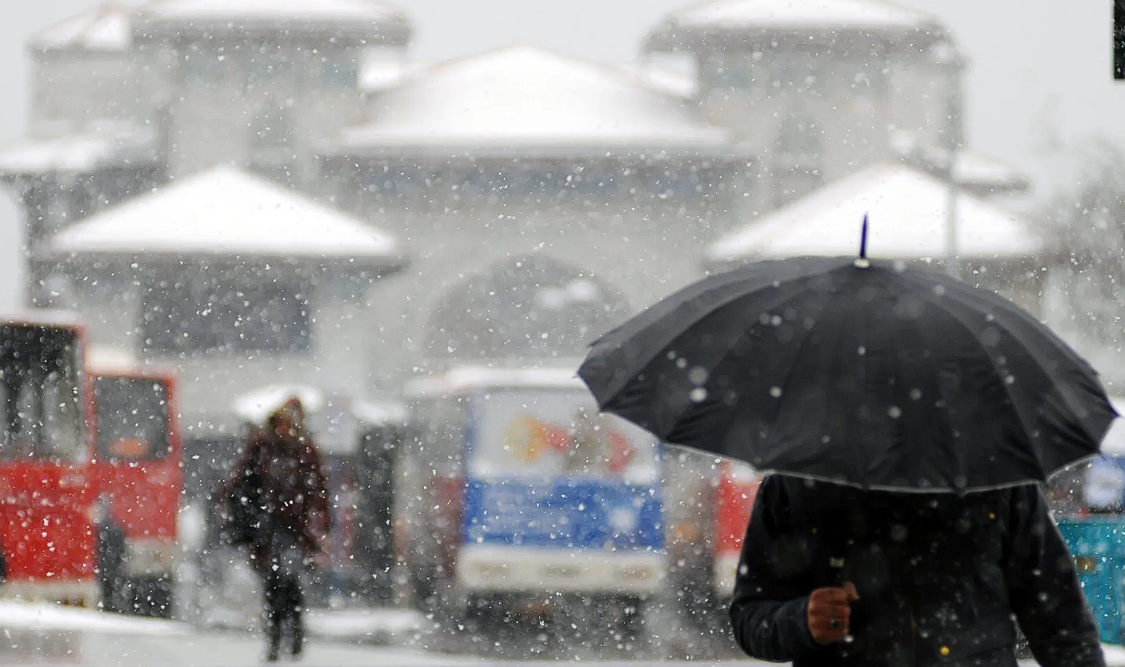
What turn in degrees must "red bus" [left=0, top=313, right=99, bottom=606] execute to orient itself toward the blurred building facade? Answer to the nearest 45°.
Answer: approximately 180°

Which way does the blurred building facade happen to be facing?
toward the camera

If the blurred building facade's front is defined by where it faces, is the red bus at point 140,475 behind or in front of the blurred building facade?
in front

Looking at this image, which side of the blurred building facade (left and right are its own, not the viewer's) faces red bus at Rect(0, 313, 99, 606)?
front

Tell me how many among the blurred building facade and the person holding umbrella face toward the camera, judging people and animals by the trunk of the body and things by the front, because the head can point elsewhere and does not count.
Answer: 2

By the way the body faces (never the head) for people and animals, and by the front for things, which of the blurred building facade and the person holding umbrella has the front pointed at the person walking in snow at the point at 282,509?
the blurred building facade

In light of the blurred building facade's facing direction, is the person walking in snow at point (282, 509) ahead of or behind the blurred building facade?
ahead

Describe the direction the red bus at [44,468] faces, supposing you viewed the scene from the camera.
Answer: facing the viewer

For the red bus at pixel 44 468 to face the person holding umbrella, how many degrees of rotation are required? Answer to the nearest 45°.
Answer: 0° — it already faces them

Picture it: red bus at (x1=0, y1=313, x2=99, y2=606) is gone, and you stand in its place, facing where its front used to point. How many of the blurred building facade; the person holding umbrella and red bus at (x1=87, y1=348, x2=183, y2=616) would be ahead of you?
1

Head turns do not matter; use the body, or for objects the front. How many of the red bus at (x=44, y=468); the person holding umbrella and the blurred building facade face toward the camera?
3

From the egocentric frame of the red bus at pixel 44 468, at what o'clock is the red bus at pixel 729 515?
the red bus at pixel 729 515 is roughly at 9 o'clock from the red bus at pixel 44 468.

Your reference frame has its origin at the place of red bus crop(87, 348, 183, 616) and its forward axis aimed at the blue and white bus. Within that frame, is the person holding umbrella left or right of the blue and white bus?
right
